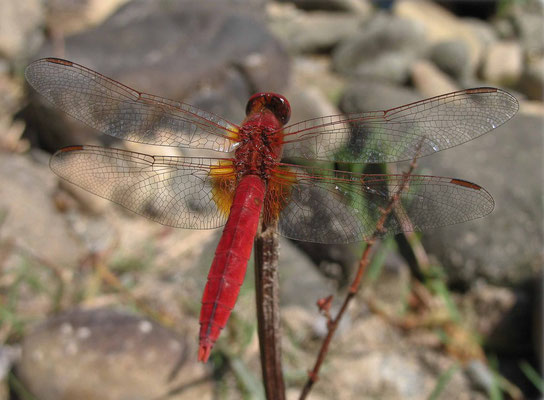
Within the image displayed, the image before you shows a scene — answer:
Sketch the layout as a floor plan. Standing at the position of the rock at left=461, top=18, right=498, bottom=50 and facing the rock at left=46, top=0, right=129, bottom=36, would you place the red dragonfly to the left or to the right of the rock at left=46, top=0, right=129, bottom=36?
left

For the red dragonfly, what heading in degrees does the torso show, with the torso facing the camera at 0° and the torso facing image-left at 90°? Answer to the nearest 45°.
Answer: approximately 180°

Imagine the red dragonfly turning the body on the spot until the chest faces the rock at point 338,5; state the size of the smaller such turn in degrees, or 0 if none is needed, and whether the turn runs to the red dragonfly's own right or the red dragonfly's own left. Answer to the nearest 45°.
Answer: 0° — it already faces it

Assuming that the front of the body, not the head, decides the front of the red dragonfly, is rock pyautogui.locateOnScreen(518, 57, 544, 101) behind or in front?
in front

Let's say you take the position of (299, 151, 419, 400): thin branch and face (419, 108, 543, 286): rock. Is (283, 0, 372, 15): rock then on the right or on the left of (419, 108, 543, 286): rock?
left

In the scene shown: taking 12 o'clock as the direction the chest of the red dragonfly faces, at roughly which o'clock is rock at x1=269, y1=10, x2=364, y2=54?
The rock is roughly at 12 o'clock from the red dragonfly.

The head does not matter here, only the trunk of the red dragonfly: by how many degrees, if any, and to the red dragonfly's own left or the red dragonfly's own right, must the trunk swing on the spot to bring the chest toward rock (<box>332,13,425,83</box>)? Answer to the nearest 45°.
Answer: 0° — it already faces it

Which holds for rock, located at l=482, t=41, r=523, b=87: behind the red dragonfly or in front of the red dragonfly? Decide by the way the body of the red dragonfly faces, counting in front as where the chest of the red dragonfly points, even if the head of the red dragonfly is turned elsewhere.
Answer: in front
